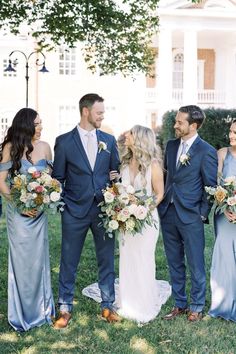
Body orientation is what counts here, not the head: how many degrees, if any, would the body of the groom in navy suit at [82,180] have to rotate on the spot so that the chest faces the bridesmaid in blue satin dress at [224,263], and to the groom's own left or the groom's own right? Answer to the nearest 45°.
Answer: approximately 90° to the groom's own left

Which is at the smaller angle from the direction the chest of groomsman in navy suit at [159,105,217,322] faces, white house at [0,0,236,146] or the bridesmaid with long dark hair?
the bridesmaid with long dark hair

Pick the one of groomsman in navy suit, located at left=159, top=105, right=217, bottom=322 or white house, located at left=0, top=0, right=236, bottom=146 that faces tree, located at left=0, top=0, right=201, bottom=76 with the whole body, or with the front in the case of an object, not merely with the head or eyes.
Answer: the white house

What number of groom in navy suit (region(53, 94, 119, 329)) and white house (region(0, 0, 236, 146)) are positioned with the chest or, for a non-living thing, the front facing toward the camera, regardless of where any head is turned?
2

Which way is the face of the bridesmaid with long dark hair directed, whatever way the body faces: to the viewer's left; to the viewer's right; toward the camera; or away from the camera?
to the viewer's right

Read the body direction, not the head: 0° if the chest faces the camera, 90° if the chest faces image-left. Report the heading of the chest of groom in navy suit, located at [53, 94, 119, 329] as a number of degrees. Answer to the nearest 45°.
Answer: approximately 0°

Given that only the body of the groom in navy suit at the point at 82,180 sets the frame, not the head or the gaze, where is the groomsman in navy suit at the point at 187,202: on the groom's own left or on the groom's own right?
on the groom's own left

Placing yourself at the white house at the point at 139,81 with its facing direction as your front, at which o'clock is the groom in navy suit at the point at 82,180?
The groom in navy suit is roughly at 12 o'clock from the white house.
